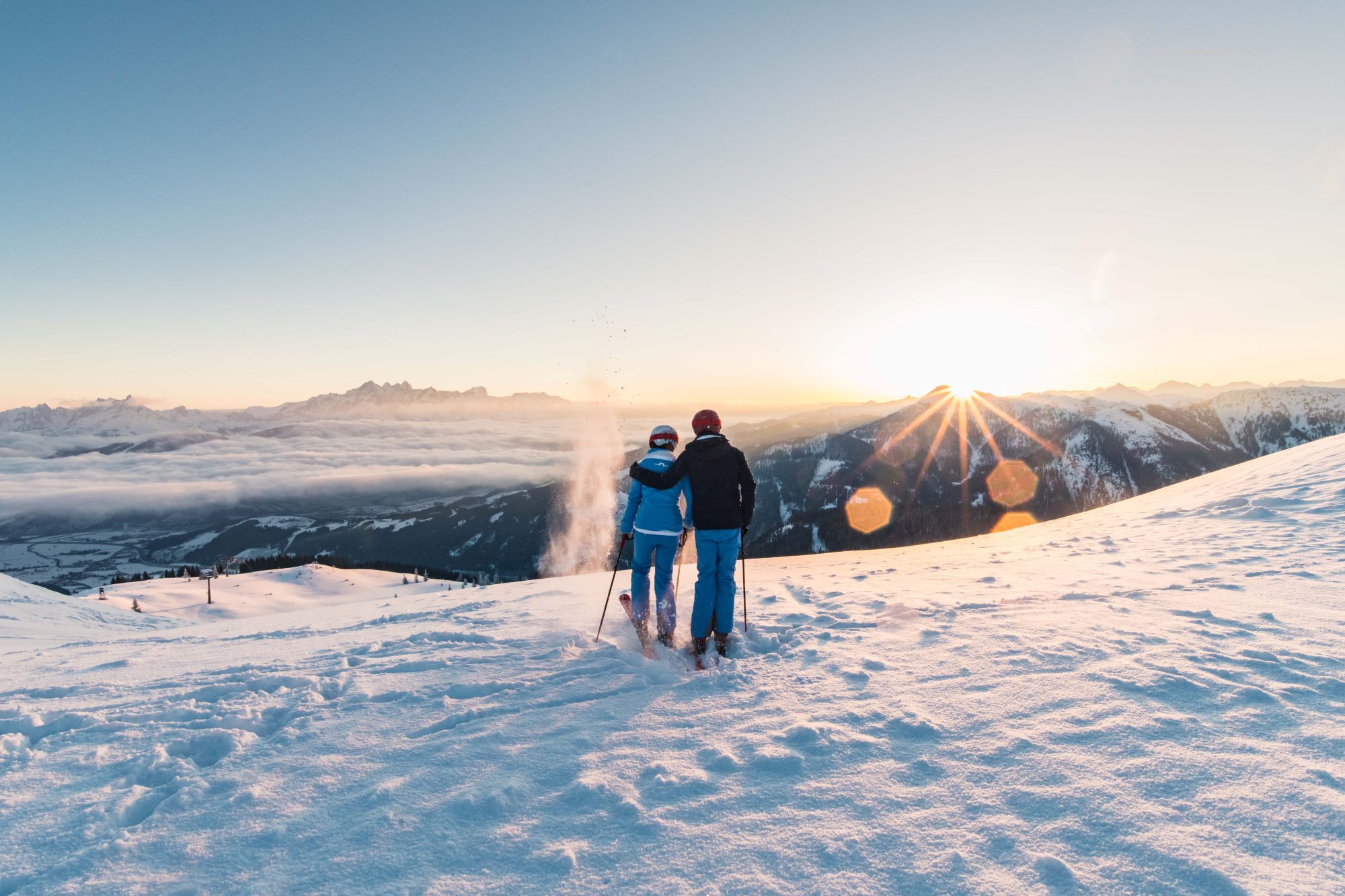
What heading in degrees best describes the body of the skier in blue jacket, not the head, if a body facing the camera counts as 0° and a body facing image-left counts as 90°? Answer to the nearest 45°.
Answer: approximately 180°

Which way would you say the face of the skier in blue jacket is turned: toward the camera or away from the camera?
away from the camera

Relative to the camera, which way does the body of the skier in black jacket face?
away from the camera

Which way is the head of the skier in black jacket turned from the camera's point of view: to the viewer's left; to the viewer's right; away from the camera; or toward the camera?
away from the camera
